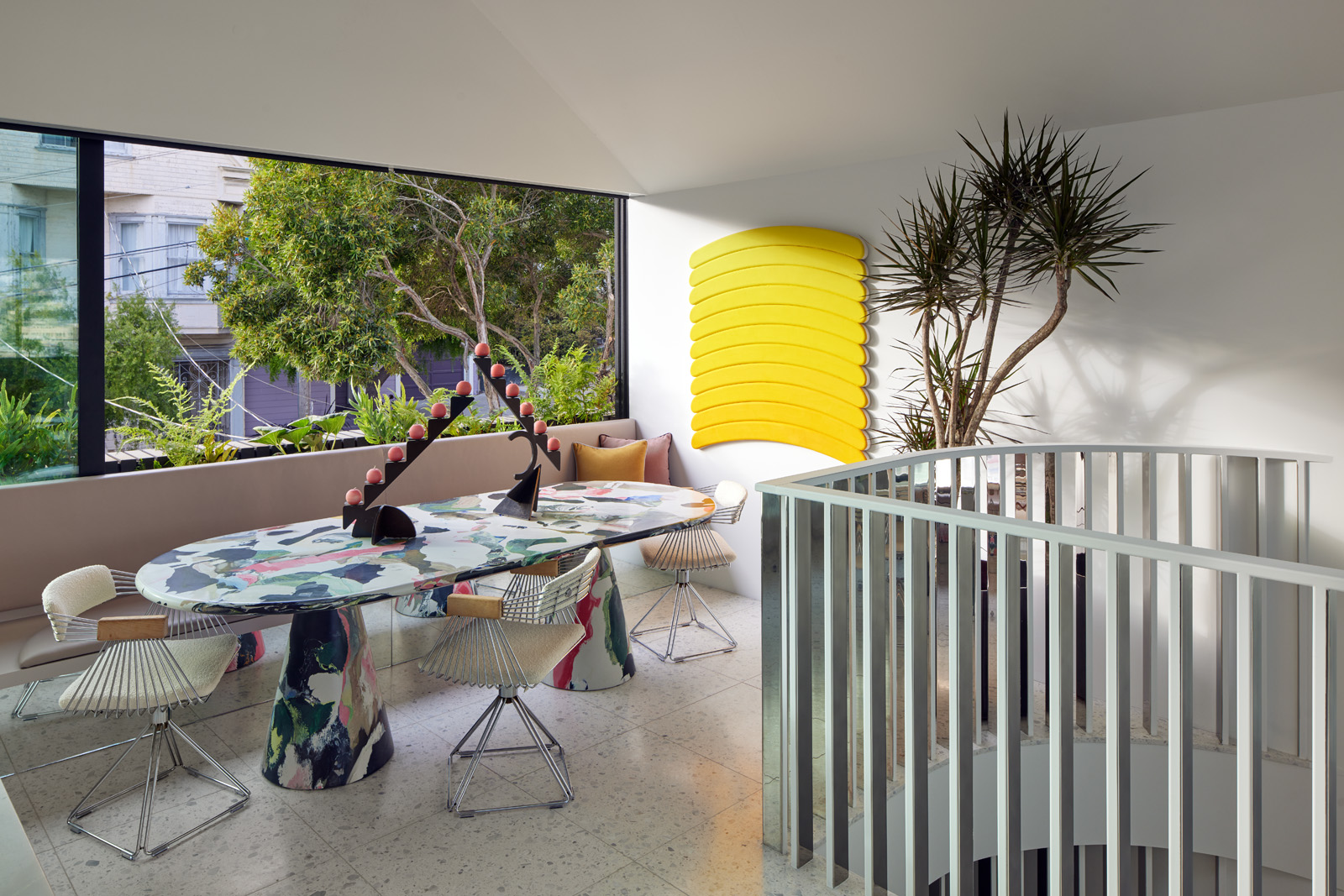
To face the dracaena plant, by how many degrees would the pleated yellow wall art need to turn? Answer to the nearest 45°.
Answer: approximately 90° to its left

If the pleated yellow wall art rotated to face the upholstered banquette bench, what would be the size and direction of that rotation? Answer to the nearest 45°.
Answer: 0° — it already faces it

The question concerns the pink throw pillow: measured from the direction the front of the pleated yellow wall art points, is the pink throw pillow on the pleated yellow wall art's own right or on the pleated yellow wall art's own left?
on the pleated yellow wall art's own right

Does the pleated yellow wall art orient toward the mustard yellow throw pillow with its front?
no

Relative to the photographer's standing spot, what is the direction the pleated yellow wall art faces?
facing the viewer and to the left of the viewer

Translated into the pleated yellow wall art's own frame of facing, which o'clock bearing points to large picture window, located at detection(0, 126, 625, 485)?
The large picture window is roughly at 2 o'clock from the pleated yellow wall art.

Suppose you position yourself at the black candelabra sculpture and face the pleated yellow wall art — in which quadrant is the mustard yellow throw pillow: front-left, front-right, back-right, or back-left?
front-left

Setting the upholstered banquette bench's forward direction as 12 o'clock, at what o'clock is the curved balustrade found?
The curved balustrade is roughly at 12 o'clock from the upholstered banquette bench.

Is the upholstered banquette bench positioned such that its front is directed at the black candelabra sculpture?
yes

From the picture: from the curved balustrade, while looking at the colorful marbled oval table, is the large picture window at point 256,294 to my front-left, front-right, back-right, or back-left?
front-right

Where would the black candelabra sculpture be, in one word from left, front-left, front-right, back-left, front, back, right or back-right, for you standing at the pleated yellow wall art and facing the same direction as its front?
front

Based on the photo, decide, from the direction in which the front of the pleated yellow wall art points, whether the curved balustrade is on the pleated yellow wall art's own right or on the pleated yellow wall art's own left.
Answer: on the pleated yellow wall art's own left

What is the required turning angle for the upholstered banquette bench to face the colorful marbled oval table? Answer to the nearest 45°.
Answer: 0° — it already faces it

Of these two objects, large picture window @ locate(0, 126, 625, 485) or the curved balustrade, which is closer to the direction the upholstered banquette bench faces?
the curved balustrade

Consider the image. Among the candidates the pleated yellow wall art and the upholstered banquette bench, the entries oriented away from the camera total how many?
0

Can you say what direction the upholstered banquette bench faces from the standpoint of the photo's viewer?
facing the viewer and to the right of the viewer
